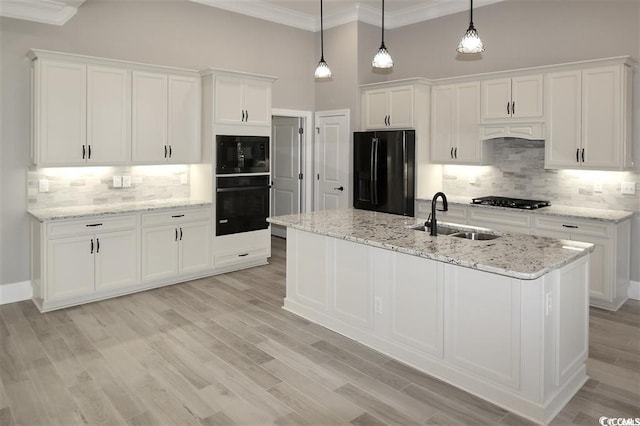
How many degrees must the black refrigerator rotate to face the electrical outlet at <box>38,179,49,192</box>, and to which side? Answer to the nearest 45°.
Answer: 0° — it already faces it

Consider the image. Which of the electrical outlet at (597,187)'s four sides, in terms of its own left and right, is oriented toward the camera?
front

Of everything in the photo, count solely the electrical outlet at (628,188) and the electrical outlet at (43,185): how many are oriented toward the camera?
2

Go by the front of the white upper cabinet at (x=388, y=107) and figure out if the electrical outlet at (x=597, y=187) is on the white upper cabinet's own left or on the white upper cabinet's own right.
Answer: on the white upper cabinet's own left

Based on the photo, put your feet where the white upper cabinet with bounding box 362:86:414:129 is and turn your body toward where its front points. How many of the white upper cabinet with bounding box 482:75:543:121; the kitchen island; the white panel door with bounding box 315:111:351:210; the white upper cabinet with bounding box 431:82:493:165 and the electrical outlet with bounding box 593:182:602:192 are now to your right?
1
